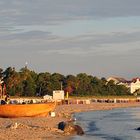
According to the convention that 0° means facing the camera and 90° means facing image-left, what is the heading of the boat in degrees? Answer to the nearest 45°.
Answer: approximately 270°
